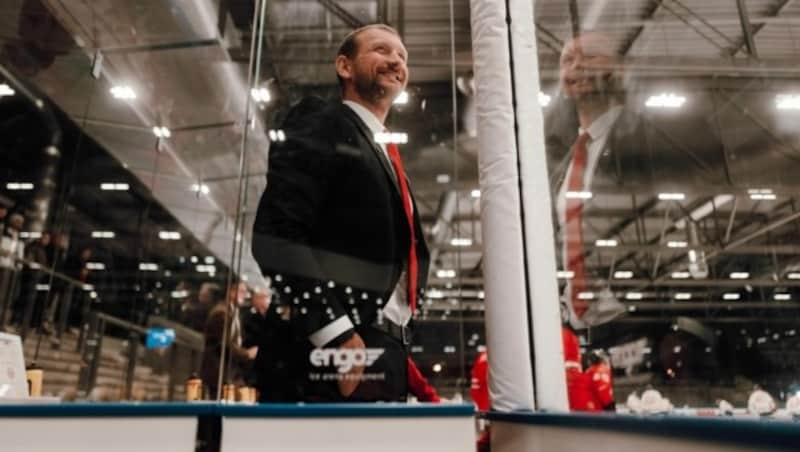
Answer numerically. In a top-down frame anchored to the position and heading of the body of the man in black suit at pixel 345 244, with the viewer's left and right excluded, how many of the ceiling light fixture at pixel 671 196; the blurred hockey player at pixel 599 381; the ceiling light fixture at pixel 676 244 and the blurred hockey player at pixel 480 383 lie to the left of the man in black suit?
4

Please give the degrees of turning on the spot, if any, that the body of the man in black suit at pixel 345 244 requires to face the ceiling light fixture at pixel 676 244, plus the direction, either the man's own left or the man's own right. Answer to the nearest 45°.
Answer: approximately 90° to the man's own left

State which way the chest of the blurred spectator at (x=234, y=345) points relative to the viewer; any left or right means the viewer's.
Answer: facing to the right of the viewer

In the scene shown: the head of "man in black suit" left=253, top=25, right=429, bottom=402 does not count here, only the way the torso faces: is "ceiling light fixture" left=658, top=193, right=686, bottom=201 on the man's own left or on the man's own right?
on the man's own left

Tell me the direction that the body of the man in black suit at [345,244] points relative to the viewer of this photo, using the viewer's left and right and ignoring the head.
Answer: facing the viewer and to the right of the viewer

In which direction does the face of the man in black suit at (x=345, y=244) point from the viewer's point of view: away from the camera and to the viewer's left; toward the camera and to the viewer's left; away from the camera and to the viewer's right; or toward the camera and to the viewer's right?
toward the camera and to the viewer's right
